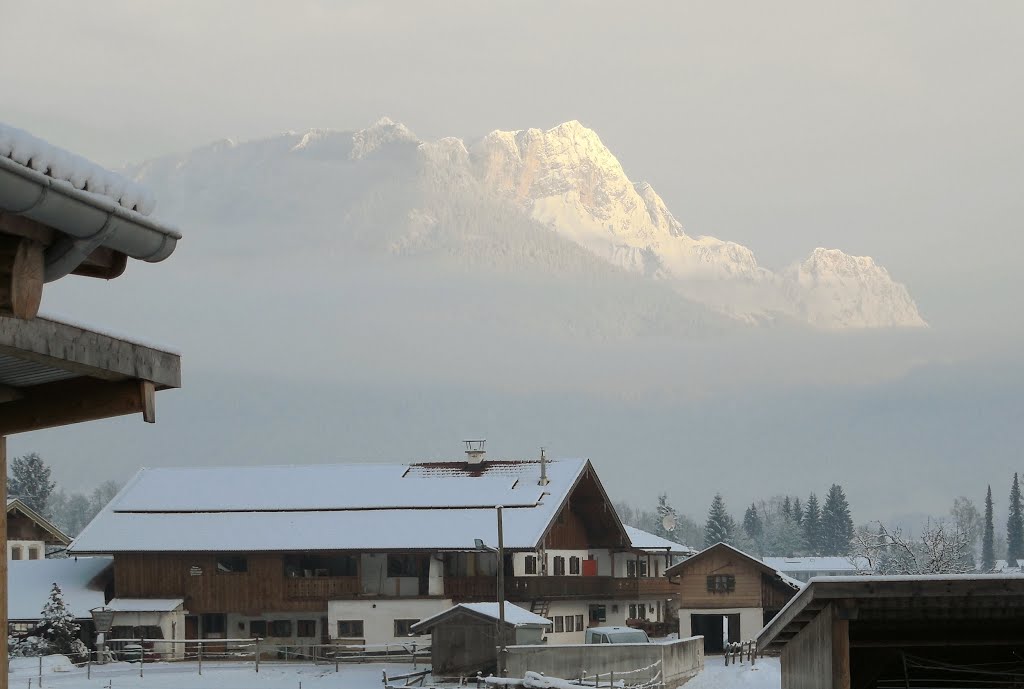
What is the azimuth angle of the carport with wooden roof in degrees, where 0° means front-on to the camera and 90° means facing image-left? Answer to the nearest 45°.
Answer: approximately 0°
